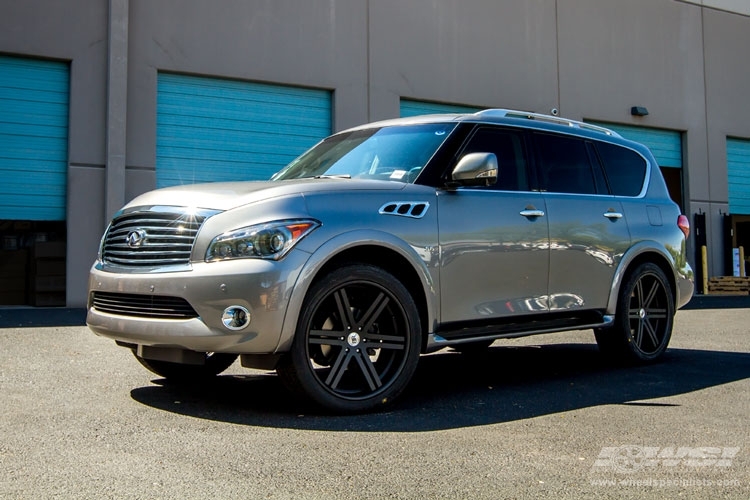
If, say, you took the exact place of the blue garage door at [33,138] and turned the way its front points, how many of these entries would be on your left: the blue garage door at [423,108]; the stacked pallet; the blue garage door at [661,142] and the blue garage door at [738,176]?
4

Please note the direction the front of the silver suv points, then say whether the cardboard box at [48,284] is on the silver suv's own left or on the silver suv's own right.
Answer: on the silver suv's own right

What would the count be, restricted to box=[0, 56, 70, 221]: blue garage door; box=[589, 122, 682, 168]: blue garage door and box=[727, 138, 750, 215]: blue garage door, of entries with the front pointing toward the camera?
3

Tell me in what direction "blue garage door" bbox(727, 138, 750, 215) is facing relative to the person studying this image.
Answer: facing the viewer

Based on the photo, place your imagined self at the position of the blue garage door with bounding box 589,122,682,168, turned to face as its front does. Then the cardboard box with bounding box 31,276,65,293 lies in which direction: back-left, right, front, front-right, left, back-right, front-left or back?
front-right

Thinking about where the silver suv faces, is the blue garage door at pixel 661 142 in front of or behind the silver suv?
behind

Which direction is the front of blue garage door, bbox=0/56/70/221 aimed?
toward the camera

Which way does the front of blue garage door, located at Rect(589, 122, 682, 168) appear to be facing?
toward the camera

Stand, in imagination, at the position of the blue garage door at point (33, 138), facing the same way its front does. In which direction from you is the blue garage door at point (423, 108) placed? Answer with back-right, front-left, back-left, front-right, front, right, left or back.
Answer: left

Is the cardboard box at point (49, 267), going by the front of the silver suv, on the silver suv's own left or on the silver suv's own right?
on the silver suv's own right
